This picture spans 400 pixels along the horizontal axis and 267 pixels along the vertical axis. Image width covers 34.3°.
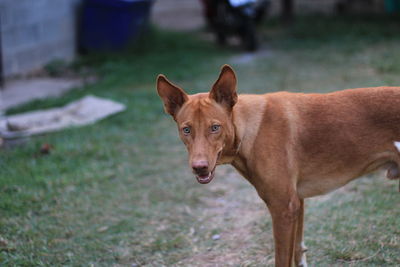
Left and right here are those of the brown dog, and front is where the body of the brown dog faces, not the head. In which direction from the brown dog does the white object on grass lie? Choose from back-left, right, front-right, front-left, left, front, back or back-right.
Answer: front-right

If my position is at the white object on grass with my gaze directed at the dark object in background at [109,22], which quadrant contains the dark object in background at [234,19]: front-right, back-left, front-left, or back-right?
front-right

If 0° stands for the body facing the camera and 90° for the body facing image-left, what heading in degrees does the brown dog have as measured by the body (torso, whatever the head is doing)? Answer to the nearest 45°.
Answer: approximately 90°

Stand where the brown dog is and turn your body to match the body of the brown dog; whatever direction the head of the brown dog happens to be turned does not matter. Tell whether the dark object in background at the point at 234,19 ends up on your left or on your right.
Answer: on your right

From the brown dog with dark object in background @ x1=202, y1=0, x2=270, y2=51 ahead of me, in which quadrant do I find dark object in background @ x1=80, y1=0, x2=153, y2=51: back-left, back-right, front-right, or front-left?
front-left

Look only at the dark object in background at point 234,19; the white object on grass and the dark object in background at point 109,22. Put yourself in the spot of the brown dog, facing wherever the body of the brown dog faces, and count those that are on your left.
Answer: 0

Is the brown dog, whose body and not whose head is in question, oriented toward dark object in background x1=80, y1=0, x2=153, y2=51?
no
